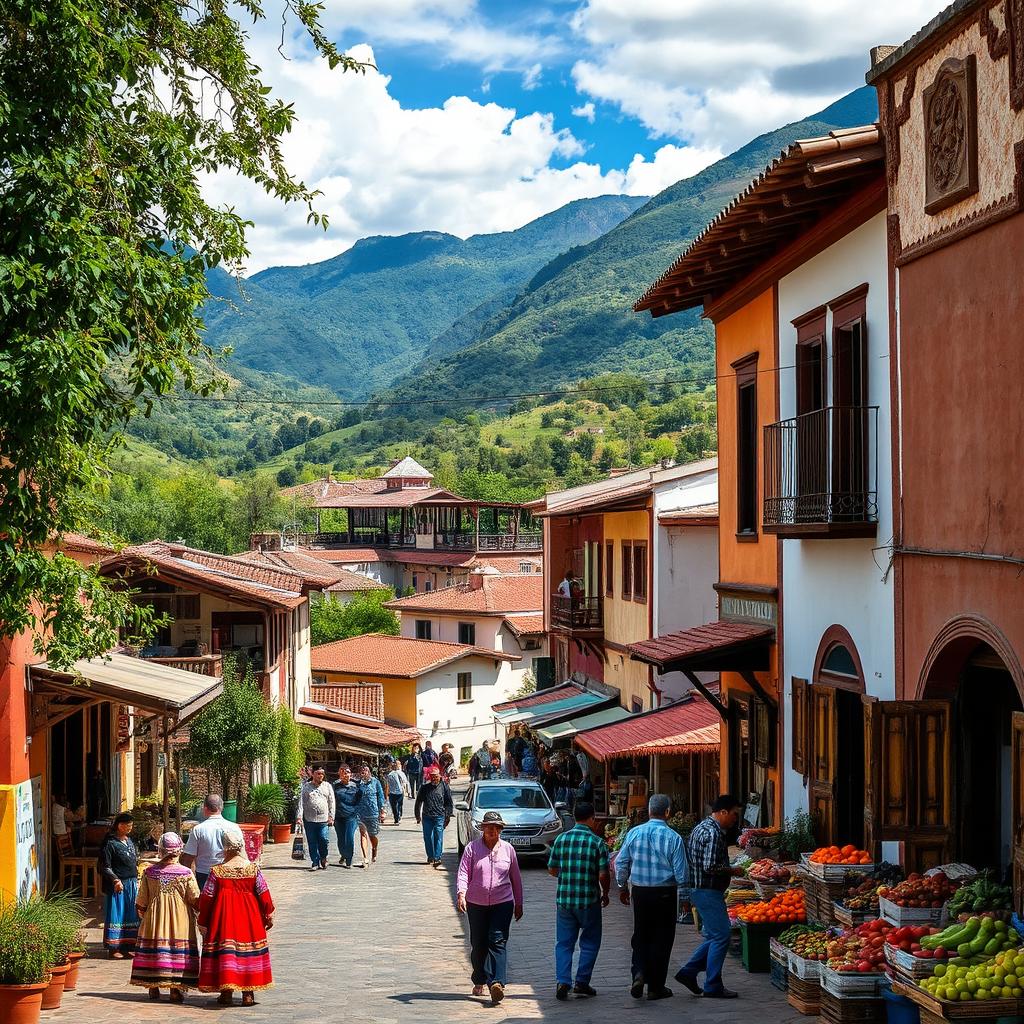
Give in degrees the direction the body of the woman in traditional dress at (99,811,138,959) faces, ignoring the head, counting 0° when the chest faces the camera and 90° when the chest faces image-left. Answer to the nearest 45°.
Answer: approximately 315°

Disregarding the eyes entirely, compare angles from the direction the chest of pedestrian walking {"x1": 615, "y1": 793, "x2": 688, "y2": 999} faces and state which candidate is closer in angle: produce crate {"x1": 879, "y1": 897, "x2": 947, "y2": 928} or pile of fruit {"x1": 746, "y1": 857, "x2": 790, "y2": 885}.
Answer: the pile of fruit

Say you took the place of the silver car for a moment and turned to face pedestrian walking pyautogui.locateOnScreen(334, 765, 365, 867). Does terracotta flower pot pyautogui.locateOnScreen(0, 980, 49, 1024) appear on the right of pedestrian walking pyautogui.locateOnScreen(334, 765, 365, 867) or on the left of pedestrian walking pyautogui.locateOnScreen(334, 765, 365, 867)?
left

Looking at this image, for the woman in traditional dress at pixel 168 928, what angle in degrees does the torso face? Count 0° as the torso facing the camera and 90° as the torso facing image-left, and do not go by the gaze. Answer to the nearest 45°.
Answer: approximately 180°

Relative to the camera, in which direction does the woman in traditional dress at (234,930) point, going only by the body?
away from the camera

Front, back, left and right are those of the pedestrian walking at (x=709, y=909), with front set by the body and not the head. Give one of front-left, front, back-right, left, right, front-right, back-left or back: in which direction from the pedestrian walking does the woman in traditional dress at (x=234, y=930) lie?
back

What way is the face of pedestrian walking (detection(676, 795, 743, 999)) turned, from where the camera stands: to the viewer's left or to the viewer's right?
to the viewer's right

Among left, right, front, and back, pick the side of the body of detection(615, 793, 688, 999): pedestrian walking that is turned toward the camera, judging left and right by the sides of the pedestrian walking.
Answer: back

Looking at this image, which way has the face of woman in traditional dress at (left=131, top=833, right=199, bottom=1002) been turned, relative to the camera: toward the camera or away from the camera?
away from the camera

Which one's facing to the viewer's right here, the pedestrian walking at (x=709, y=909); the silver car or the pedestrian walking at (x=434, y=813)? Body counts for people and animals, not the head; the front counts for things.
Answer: the pedestrian walking at (x=709, y=909)
